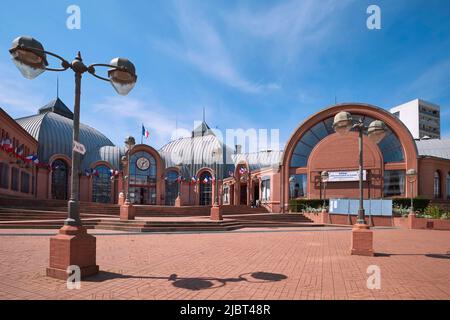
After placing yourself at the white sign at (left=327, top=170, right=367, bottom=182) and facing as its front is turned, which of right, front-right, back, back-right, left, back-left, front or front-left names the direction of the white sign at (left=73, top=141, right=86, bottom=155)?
front

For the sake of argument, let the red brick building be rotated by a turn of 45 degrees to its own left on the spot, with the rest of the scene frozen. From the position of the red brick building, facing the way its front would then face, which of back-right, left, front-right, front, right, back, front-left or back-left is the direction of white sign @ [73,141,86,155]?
front-right

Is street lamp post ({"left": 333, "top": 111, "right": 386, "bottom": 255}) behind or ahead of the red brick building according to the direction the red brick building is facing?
ahead

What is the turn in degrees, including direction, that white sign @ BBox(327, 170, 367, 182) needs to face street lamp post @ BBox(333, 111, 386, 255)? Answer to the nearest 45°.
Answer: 0° — it already faces it

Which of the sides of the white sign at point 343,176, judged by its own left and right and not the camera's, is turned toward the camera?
front

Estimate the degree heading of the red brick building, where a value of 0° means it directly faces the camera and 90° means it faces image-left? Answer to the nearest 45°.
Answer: approximately 0°

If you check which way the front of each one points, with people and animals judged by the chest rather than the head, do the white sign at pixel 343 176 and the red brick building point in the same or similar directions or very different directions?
same or similar directions

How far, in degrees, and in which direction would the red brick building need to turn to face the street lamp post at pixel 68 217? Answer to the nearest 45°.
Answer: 0° — it already faces it
